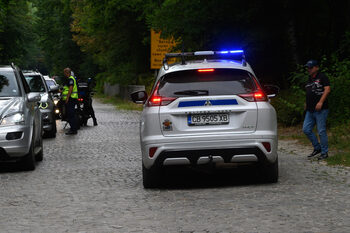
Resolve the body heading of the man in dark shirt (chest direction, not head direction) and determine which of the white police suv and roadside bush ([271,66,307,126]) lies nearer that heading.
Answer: the white police suv

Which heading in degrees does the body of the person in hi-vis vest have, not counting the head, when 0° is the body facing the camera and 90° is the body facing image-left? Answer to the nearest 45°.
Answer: approximately 90°

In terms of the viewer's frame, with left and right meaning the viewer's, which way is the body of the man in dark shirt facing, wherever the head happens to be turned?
facing the viewer and to the left of the viewer

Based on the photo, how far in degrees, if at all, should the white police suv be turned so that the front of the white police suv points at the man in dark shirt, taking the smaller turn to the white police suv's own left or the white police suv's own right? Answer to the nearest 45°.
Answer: approximately 45° to the white police suv's own right

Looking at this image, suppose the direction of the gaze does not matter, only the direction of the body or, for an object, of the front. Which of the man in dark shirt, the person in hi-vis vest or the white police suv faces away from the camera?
the white police suv

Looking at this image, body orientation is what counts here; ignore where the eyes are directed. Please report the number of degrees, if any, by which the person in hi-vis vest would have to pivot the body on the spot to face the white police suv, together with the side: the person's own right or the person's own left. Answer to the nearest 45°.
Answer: approximately 90° to the person's own left

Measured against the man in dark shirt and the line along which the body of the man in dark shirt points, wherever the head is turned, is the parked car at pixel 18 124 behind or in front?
in front

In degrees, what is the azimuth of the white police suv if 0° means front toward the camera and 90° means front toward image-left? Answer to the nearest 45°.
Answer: approximately 180°

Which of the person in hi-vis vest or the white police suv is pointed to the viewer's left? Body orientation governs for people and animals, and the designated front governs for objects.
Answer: the person in hi-vis vest

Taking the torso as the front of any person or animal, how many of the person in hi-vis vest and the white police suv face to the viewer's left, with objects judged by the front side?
1
